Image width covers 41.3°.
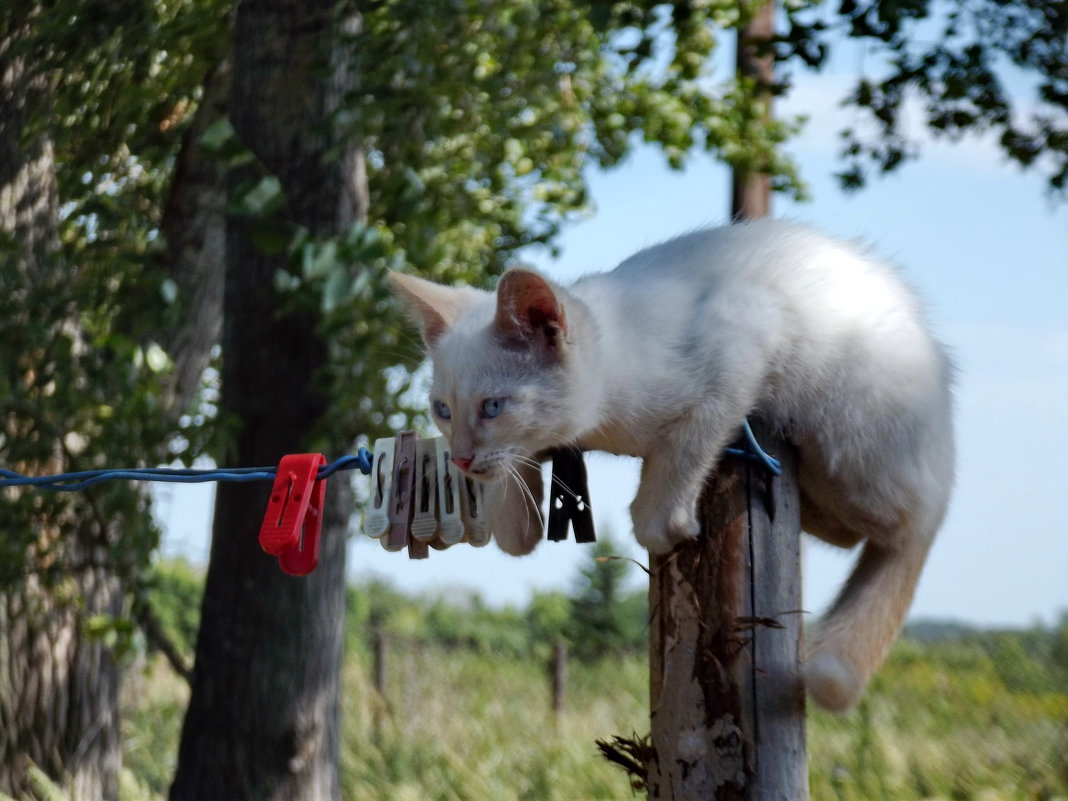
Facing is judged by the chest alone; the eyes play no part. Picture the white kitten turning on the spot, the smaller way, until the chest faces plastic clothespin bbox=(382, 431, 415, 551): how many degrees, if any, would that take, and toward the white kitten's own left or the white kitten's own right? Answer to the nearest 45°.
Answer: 0° — it already faces it

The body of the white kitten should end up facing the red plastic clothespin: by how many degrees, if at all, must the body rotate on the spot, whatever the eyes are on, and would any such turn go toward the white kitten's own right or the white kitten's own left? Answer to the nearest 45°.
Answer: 0° — it already faces it

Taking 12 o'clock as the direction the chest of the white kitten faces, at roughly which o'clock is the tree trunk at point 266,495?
The tree trunk is roughly at 2 o'clock from the white kitten.

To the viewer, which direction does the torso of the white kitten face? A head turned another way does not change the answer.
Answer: to the viewer's left

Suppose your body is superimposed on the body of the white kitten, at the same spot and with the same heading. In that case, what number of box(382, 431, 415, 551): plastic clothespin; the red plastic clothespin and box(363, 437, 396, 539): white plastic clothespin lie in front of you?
3

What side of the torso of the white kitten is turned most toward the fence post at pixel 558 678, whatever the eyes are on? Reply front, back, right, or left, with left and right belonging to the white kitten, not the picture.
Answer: right

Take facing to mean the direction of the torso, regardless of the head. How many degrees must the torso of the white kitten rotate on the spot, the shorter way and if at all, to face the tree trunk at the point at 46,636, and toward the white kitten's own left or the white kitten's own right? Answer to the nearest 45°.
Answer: approximately 45° to the white kitten's own right
